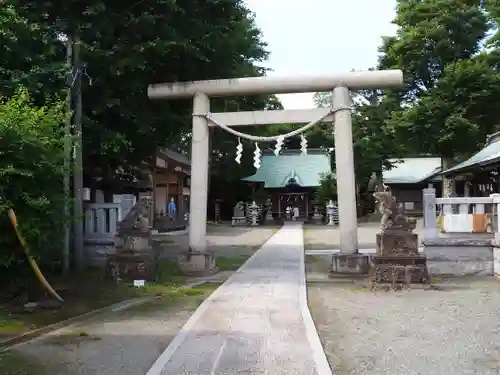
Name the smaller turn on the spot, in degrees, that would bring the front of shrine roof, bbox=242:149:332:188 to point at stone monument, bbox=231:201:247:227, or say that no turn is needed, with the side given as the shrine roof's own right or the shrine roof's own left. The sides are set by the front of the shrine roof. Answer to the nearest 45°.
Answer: approximately 45° to the shrine roof's own right

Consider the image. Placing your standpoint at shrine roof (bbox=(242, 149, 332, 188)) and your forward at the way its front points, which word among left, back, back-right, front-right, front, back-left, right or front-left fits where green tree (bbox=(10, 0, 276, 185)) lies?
front

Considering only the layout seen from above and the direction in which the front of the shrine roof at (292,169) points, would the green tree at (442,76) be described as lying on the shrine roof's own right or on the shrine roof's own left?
on the shrine roof's own left

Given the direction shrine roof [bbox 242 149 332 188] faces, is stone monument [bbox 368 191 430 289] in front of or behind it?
in front

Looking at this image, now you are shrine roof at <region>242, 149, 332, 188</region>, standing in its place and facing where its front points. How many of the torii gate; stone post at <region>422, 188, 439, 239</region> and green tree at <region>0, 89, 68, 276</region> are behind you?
0

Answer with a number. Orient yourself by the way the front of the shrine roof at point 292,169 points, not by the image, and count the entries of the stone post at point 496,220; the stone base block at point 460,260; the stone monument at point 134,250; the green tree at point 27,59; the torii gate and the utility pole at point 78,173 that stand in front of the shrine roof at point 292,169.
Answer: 6

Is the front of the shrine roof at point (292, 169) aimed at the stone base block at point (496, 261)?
yes

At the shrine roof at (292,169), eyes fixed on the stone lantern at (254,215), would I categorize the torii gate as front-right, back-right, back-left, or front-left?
front-left

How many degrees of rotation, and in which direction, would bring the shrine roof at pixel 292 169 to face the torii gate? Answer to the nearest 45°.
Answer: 0° — it already faces it

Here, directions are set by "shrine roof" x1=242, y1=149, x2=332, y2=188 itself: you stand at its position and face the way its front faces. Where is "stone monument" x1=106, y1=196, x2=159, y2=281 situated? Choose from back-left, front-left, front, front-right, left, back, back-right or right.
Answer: front

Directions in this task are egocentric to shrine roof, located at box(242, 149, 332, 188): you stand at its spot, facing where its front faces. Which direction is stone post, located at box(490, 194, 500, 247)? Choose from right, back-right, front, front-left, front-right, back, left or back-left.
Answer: front

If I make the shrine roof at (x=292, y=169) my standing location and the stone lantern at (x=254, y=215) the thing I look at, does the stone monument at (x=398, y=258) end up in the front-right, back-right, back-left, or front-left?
front-left

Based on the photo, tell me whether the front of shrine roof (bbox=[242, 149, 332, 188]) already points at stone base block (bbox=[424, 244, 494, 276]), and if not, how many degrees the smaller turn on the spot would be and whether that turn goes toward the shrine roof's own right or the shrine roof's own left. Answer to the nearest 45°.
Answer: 0° — it already faces it

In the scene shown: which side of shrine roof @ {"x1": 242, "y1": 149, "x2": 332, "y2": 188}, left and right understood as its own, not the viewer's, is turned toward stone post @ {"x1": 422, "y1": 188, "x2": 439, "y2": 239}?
front

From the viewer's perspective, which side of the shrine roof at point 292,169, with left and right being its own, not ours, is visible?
front
